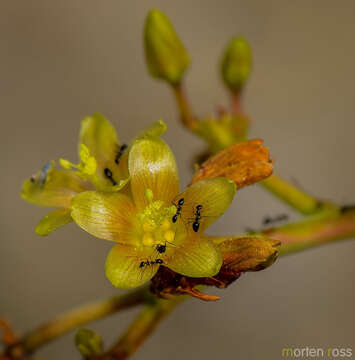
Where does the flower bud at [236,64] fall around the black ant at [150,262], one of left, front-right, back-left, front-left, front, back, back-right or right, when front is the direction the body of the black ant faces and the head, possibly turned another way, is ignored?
back-right

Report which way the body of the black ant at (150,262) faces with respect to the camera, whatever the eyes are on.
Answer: to the viewer's left

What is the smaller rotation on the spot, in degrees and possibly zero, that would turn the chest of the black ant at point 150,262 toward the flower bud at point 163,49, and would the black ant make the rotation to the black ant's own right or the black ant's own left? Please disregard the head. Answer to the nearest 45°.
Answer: approximately 135° to the black ant's own right
